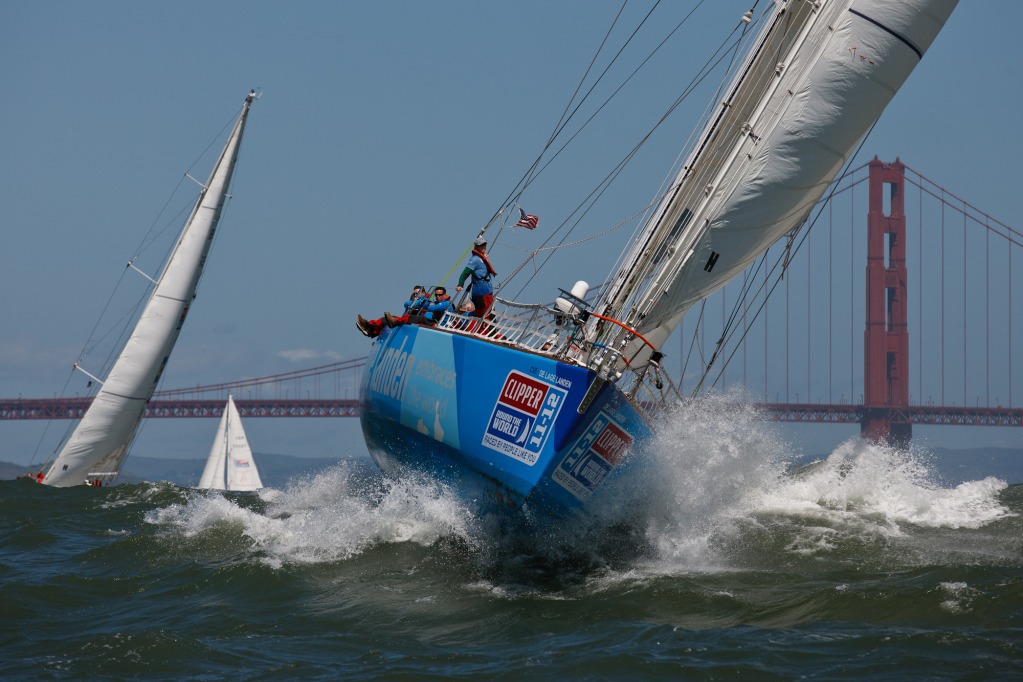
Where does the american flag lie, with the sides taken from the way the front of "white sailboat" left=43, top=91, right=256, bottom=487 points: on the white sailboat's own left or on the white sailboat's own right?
on the white sailboat's own left

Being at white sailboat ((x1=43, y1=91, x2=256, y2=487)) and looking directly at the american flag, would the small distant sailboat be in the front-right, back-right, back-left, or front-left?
back-left

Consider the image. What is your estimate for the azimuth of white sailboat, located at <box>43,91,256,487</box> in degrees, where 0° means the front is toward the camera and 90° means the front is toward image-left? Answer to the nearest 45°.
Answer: approximately 45°

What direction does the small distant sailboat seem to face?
to the viewer's left

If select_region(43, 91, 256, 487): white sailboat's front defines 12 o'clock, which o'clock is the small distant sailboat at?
The small distant sailboat is roughly at 5 o'clock from the white sailboat.

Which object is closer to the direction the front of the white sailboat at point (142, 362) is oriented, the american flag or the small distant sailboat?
the american flag

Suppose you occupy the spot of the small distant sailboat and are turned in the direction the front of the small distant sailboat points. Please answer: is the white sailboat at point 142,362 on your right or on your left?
on your left

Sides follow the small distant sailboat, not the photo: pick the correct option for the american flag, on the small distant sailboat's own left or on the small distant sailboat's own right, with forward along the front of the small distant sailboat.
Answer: on the small distant sailboat's own left
